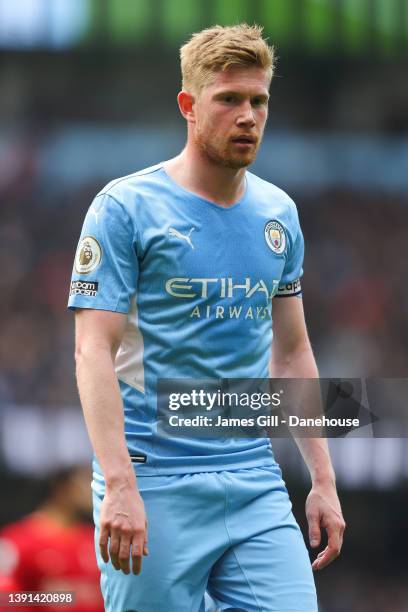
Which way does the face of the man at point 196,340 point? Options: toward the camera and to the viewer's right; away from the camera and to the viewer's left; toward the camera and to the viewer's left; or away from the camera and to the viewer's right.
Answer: toward the camera and to the viewer's right

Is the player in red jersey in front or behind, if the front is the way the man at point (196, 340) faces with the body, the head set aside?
behind

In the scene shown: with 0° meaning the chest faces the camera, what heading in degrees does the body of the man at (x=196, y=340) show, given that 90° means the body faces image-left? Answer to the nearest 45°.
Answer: approximately 315°
